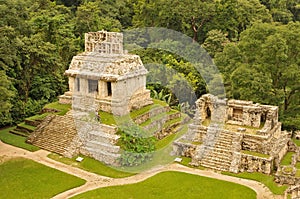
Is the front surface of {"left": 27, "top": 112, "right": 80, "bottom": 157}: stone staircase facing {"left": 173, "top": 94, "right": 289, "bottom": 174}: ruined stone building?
no

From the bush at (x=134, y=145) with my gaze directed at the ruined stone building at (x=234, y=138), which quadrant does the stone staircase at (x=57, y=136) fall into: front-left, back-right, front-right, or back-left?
back-left

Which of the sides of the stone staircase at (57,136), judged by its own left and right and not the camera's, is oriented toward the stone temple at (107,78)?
back

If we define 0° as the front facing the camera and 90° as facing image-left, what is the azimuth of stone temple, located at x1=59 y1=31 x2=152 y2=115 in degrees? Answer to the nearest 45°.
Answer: approximately 45°

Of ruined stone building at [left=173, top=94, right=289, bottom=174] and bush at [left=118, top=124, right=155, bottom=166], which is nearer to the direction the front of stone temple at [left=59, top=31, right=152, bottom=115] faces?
the bush

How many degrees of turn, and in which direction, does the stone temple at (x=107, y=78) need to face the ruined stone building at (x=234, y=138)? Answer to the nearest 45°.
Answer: approximately 90° to its left

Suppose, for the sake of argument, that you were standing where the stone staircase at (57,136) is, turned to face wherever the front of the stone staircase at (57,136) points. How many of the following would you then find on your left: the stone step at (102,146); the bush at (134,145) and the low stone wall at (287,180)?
3

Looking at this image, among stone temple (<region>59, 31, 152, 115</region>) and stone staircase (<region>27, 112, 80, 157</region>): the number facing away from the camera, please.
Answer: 0

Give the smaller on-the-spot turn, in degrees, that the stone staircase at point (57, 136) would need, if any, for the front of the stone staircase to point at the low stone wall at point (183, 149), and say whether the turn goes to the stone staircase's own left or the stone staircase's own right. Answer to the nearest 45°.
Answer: approximately 90° to the stone staircase's own left

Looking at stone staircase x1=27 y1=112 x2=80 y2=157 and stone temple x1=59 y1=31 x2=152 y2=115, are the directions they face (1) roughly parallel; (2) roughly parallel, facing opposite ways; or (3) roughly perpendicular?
roughly parallel

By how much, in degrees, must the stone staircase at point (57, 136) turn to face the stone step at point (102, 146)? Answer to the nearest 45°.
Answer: approximately 90° to its left

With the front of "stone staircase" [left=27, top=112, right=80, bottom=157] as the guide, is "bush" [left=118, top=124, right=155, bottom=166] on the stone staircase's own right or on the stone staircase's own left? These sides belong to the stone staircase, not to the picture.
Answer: on the stone staircase's own left

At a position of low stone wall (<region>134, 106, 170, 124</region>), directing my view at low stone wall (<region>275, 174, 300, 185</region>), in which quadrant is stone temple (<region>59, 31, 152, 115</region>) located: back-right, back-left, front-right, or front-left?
back-right

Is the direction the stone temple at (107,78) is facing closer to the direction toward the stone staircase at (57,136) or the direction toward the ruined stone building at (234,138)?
the stone staircase

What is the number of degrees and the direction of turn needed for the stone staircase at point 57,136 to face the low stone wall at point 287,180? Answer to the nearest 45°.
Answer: approximately 90° to its left

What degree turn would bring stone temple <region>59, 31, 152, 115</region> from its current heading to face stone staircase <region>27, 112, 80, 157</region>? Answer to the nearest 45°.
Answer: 0° — it already faces it

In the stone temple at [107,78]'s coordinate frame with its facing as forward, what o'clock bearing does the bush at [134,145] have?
The bush is roughly at 10 o'clock from the stone temple.

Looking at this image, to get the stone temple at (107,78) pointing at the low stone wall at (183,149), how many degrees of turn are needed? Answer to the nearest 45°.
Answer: approximately 90° to its left
